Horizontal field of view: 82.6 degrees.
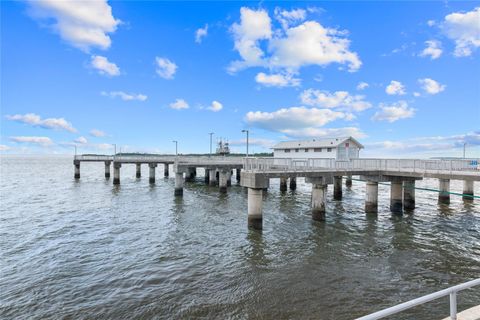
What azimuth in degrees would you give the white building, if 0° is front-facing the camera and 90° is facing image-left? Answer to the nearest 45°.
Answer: approximately 315°

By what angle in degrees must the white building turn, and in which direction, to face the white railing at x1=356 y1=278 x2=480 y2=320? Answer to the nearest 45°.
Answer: approximately 45° to its right
